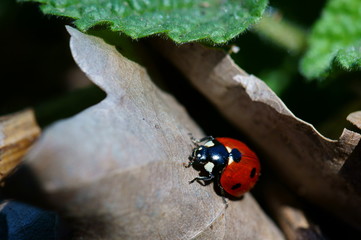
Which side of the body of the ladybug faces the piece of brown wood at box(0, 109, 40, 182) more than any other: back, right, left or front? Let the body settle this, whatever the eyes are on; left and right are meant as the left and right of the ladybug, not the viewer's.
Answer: front

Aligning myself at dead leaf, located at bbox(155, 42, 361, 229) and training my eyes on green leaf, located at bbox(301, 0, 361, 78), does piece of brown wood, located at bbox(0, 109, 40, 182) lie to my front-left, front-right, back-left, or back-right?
back-left

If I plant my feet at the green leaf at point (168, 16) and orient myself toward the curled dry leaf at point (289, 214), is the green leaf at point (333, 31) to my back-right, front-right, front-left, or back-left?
front-left

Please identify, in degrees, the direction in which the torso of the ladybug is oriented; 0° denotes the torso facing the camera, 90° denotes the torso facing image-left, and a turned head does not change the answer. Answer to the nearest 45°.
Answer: approximately 90°

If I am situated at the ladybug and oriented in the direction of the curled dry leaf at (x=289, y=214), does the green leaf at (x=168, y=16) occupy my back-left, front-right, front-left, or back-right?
back-left

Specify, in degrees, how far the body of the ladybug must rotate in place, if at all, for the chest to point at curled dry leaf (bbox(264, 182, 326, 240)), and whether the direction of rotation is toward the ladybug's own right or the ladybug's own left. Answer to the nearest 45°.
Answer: approximately 180°
